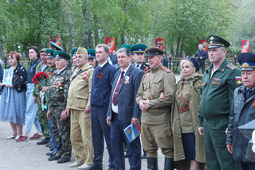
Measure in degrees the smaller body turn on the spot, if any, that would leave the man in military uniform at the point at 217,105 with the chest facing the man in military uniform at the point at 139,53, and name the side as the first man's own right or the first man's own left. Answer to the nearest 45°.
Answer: approximately 90° to the first man's own right

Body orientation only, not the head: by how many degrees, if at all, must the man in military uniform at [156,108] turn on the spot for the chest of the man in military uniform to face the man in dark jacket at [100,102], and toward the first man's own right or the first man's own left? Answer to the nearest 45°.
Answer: approximately 90° to the first man's own right

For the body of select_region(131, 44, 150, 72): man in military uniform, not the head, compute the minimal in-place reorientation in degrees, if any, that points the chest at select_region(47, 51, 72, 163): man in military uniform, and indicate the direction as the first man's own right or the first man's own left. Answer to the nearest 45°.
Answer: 0° — they already face them

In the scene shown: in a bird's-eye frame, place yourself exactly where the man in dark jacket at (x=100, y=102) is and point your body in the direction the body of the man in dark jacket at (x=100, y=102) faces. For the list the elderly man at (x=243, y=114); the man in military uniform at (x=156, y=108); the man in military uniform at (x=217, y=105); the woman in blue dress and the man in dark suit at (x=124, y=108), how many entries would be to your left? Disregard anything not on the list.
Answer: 4

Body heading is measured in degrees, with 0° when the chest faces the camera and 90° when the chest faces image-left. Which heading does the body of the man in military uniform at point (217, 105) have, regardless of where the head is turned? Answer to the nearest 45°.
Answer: approximately 45°

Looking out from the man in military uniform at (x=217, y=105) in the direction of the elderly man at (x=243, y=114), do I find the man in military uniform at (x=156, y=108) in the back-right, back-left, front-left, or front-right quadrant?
back-right

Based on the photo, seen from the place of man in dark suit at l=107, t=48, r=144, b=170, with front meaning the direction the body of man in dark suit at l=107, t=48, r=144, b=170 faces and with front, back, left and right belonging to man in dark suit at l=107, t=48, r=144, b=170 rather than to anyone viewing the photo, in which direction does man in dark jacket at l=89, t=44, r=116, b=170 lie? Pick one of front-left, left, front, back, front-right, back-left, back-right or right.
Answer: right

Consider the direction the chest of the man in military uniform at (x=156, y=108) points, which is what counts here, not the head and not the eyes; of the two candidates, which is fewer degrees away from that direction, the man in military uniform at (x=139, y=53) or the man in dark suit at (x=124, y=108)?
the man in dark suit

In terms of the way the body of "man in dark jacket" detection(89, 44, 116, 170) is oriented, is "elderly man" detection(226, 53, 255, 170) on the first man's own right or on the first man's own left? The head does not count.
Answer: on the first man's own left

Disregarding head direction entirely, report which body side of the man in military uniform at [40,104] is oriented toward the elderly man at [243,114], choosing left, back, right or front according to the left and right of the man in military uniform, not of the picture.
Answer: left

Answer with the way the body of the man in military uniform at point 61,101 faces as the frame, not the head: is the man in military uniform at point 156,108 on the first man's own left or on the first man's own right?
on the first man's own left

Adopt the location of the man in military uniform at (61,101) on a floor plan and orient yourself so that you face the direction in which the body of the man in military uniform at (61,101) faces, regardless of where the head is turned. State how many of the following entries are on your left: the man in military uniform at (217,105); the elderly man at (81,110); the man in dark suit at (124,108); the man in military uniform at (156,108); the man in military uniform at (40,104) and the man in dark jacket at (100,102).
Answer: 5

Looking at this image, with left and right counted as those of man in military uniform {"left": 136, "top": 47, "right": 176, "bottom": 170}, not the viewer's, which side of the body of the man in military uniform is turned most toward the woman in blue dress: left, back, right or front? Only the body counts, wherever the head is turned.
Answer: right
